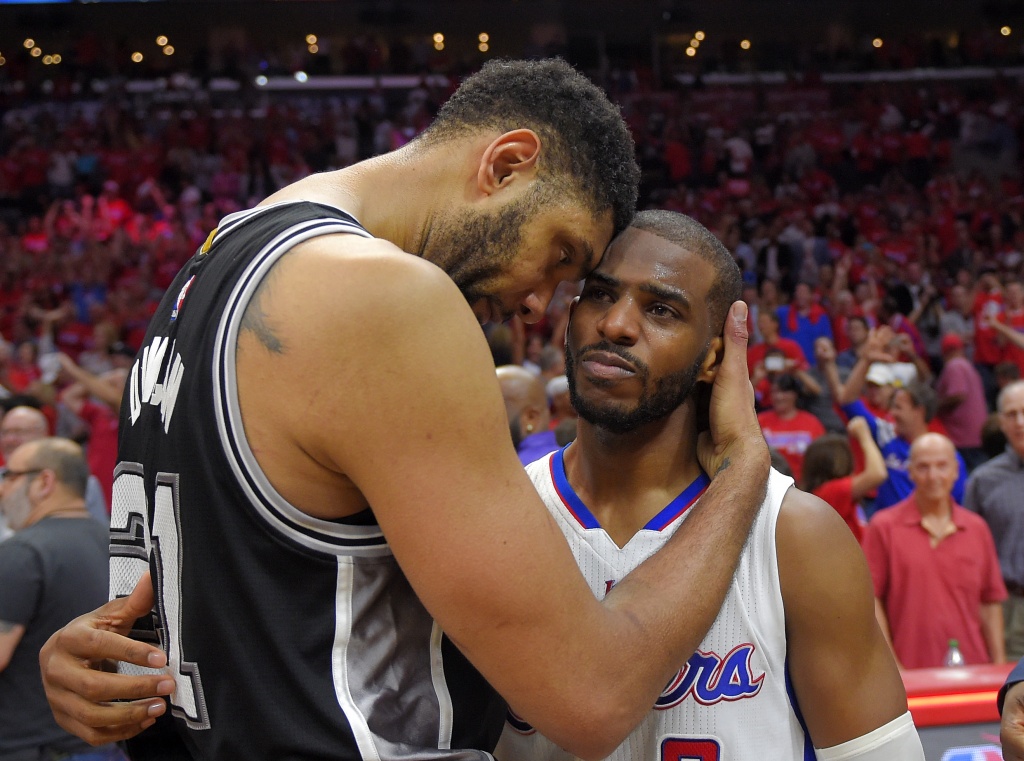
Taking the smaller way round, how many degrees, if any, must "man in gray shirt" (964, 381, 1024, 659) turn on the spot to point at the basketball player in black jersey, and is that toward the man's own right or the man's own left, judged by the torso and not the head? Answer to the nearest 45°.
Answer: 0° — they already face them

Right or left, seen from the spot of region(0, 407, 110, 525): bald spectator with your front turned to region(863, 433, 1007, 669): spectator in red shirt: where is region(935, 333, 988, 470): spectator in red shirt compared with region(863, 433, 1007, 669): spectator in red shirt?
left

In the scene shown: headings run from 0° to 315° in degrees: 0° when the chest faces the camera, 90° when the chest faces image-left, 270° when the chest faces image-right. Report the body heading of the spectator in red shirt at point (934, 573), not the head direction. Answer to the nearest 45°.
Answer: approximately 0°
